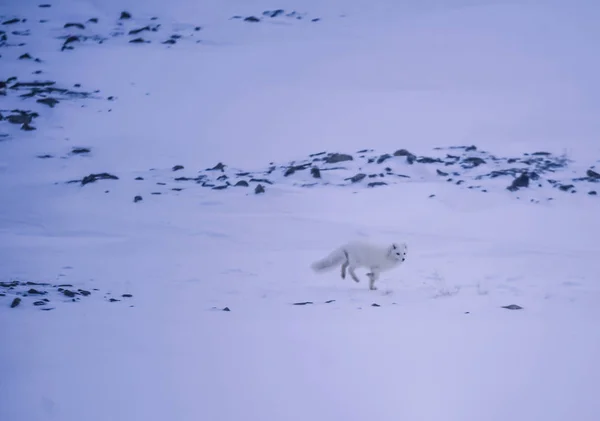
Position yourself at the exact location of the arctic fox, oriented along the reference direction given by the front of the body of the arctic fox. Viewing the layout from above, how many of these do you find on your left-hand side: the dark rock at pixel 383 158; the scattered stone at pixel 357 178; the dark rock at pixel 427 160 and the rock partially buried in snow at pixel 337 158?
4

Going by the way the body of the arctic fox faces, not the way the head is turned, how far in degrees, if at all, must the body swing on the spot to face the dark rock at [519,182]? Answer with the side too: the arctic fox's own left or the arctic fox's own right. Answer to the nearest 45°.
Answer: approximately 45° to the arctic fox's own left

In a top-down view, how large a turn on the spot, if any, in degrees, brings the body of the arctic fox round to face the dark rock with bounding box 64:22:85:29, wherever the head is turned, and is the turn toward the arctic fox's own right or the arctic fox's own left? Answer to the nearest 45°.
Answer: approximately 135° to the arctic fox's own left

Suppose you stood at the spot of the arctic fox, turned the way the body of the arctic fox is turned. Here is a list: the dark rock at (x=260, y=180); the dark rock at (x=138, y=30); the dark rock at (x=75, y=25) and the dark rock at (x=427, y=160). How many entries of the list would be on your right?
0

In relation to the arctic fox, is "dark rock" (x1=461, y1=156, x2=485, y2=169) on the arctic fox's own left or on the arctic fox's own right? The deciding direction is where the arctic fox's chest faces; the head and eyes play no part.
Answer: on the arctic fox's own left

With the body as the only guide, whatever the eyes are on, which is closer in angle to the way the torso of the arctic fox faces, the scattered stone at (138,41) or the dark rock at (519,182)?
the dark rock

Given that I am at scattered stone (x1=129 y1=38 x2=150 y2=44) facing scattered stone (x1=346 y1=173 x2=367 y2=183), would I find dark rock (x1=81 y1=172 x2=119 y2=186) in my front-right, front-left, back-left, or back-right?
front-right

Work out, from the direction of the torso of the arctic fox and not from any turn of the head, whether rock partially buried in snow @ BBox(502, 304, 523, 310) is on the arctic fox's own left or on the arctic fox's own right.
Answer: on the arctic fox's own right

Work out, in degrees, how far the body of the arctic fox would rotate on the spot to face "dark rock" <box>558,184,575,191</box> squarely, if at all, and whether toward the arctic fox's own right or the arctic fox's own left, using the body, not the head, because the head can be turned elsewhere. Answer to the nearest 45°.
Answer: approximately 45° to the arctic fox's own left

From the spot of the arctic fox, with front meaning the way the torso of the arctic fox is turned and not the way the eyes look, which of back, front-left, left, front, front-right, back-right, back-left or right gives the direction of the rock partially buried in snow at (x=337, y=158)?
left

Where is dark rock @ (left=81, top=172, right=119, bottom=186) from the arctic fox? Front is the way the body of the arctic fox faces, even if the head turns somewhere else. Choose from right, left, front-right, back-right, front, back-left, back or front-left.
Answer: back-left

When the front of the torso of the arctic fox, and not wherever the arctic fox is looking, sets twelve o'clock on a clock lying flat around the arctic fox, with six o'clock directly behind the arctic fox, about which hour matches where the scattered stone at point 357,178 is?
The scattered stone is roughly at 9 o'clock from the arctic fox.

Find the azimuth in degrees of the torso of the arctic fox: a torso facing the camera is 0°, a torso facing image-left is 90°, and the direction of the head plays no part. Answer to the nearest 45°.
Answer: approximately 270°

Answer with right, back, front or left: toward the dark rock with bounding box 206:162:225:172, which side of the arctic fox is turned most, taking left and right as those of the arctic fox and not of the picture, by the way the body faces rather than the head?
left

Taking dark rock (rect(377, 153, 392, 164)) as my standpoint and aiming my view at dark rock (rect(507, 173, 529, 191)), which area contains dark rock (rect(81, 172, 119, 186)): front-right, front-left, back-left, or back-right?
back-right

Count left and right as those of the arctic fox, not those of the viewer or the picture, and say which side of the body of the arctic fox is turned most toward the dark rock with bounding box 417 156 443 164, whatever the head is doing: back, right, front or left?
left

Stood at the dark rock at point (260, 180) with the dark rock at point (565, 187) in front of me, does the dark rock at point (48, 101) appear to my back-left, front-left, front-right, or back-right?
back-left

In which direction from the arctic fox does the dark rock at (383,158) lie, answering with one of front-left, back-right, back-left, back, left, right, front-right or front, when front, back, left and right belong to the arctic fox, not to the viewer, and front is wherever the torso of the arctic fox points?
left
